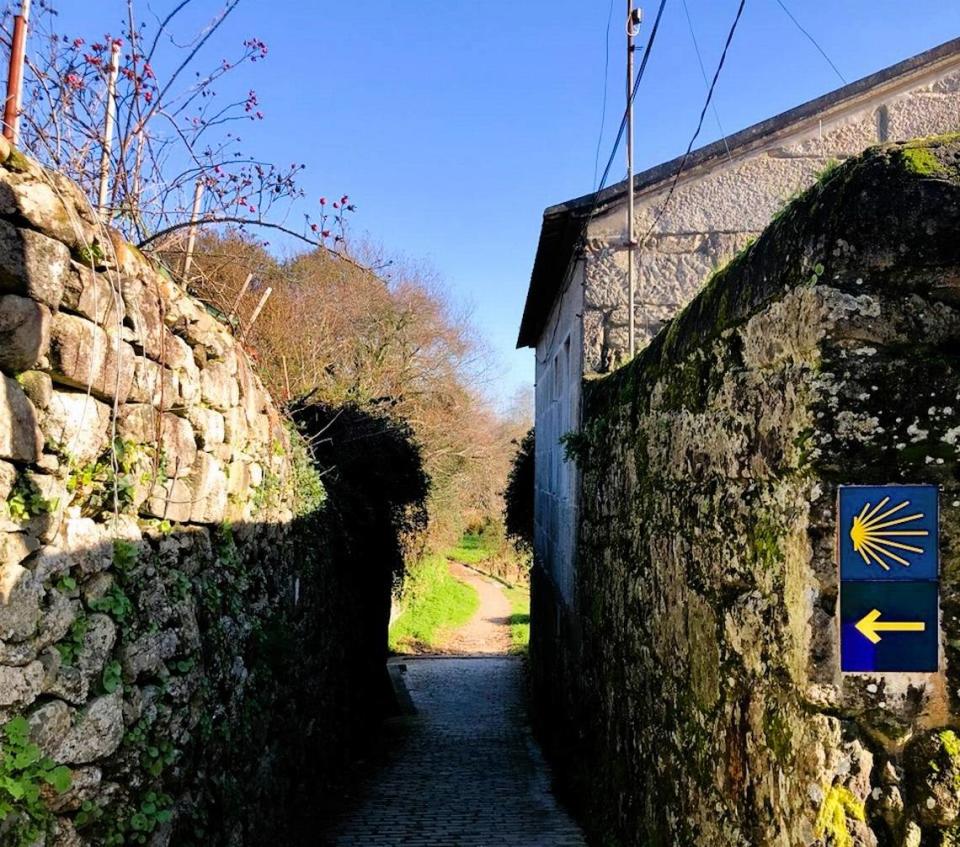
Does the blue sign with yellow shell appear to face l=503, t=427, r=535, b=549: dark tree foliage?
no

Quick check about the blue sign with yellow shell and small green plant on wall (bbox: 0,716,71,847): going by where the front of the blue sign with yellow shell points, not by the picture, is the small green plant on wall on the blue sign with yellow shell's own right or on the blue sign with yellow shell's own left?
on the blue sign with yellow shell's own right

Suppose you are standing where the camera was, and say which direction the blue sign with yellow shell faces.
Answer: facing the viewer

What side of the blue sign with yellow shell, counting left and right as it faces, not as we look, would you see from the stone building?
back

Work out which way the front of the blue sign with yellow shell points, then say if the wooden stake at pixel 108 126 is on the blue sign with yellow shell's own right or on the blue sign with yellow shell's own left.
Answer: on the blue sign with yellow shell's own right

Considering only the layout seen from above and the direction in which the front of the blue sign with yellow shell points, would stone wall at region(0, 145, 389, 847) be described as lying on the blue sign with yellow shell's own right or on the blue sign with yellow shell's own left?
on the blue sign with yellow shell's own right

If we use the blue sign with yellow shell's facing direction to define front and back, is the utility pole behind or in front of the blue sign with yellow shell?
behind
